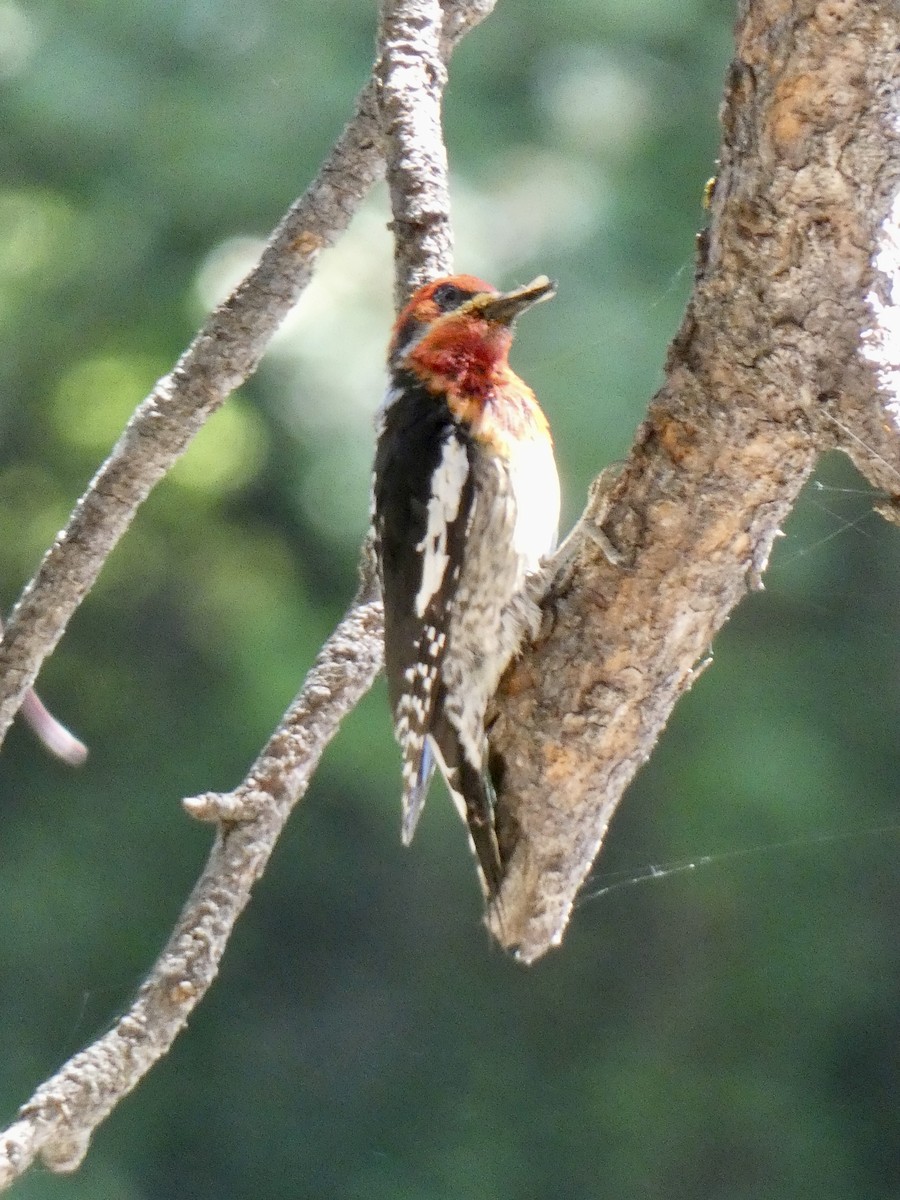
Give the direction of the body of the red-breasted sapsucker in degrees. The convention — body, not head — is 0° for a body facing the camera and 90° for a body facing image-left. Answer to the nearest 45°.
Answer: approximately 270°

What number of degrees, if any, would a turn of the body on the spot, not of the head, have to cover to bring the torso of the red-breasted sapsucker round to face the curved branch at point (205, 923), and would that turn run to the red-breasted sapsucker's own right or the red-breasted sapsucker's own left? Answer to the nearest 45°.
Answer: approximately 135° to the red-breasted sapsucker's own right
